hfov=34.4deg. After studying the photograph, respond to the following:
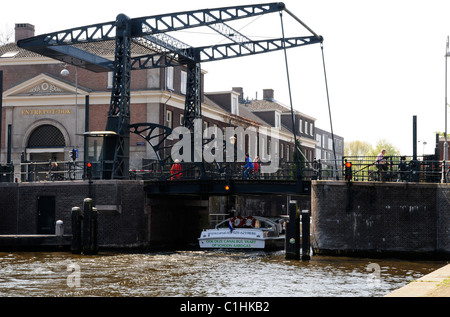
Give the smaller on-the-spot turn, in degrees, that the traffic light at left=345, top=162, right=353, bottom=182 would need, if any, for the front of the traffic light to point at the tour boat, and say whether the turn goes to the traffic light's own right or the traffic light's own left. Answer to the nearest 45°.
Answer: approximately 135° to the traffic light's own right

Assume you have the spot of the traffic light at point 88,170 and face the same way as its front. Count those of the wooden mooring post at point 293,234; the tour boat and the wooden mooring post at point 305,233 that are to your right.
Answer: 0

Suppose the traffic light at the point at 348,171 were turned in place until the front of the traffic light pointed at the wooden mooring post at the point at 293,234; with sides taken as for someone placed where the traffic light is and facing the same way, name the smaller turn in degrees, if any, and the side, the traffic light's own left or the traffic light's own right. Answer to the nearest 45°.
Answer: approximately 45° to the traffic light's own right

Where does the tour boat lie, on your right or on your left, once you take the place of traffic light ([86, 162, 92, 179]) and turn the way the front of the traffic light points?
on your left

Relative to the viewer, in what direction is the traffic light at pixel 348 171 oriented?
toward the camera

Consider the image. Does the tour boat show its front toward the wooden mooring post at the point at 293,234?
no

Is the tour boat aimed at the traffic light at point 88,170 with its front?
no

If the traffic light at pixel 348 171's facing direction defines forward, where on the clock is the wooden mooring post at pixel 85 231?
The wooden mooring post is roughly at 3 o'clock from the traffic light.

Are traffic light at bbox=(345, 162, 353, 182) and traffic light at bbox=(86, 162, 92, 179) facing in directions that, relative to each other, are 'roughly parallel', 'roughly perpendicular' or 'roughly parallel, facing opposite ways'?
roughly parallel

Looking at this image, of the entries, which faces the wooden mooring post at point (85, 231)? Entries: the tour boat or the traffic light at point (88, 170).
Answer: the traffic light
